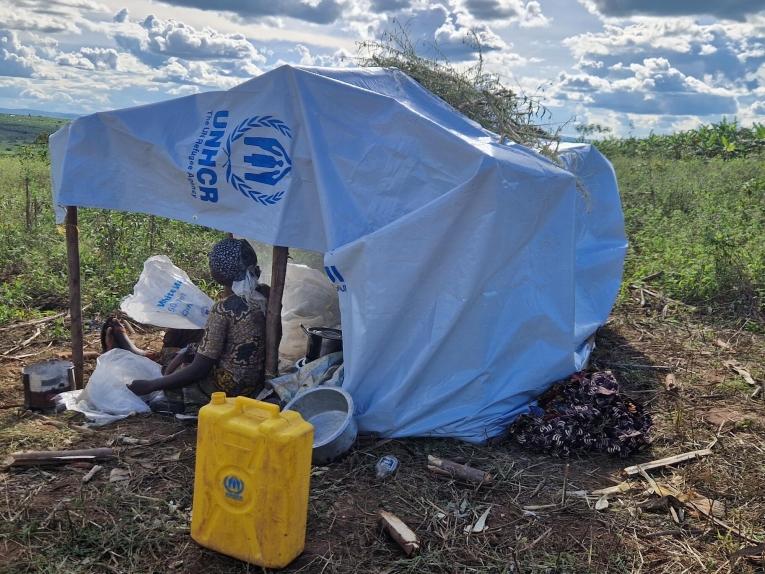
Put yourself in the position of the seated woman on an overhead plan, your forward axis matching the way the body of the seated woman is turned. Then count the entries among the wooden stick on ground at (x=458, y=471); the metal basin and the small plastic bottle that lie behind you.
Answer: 3

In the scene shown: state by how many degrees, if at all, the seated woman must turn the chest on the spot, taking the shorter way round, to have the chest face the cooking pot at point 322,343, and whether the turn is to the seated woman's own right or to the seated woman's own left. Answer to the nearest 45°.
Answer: approximately 90° to the seated woman's own right

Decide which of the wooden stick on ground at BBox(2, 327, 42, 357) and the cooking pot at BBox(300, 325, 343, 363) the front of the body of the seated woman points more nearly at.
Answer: the wooden stick on ground

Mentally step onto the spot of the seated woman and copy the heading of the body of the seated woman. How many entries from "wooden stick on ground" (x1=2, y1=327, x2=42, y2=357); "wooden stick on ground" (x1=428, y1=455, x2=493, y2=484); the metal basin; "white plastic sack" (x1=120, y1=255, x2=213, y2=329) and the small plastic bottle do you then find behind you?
3

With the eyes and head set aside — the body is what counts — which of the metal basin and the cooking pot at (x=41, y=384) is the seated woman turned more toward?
the cooking pot

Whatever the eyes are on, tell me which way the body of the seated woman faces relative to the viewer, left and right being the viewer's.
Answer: facing away from the viewer and to the left of the viewer

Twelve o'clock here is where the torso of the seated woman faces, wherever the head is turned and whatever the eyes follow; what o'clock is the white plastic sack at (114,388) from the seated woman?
The white plastic sack is roughly at 11 o'clock from the seated woman.

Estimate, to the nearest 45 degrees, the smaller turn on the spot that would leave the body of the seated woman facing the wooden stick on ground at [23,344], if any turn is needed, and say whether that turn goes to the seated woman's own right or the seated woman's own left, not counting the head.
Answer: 0° — they already face it

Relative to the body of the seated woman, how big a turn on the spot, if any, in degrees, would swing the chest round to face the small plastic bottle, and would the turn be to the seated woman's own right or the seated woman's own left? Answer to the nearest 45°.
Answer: approximately 180°

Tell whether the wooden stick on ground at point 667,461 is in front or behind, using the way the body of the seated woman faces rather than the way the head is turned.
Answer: behind

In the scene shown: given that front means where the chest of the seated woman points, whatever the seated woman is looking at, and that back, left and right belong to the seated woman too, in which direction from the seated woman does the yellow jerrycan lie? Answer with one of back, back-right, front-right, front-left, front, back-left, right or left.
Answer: back-left

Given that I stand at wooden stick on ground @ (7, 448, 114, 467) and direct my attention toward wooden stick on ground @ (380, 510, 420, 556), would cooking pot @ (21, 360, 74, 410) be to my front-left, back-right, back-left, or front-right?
back-left

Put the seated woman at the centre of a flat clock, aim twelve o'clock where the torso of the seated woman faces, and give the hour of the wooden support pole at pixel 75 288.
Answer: The wooden support pole is roughly at 12 o'clock from the seated woman.
